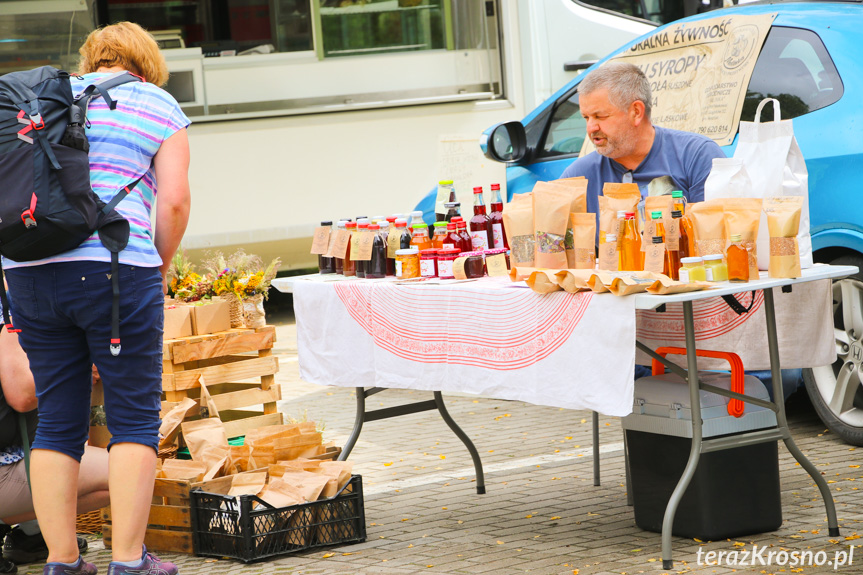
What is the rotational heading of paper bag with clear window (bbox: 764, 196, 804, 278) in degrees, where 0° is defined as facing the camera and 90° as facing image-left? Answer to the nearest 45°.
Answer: approximately 0°

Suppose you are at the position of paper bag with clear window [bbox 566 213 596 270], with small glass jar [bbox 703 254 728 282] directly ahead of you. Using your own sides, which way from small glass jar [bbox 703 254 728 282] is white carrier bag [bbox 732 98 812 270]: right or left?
left

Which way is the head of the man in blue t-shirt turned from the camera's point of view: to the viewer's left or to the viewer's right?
to the viewer's left

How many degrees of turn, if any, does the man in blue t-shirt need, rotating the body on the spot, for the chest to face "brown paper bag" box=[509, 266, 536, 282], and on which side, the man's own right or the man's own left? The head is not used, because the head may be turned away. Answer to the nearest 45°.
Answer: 0° — they already face it

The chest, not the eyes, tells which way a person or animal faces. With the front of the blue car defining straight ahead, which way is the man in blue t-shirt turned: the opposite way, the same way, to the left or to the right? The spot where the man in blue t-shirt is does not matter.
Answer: to the left

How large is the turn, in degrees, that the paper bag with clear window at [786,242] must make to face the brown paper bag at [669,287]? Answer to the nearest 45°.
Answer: approximately 45° to its right

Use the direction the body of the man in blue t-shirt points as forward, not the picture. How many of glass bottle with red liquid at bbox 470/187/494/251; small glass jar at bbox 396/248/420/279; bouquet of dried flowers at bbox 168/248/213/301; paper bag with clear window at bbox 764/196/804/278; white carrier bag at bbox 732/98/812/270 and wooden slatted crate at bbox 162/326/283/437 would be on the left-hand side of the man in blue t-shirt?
2

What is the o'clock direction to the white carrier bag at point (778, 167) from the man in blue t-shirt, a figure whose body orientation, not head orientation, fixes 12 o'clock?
The white carrier bag is roughly at 9 o'clock from the man in blue t-shirt.
